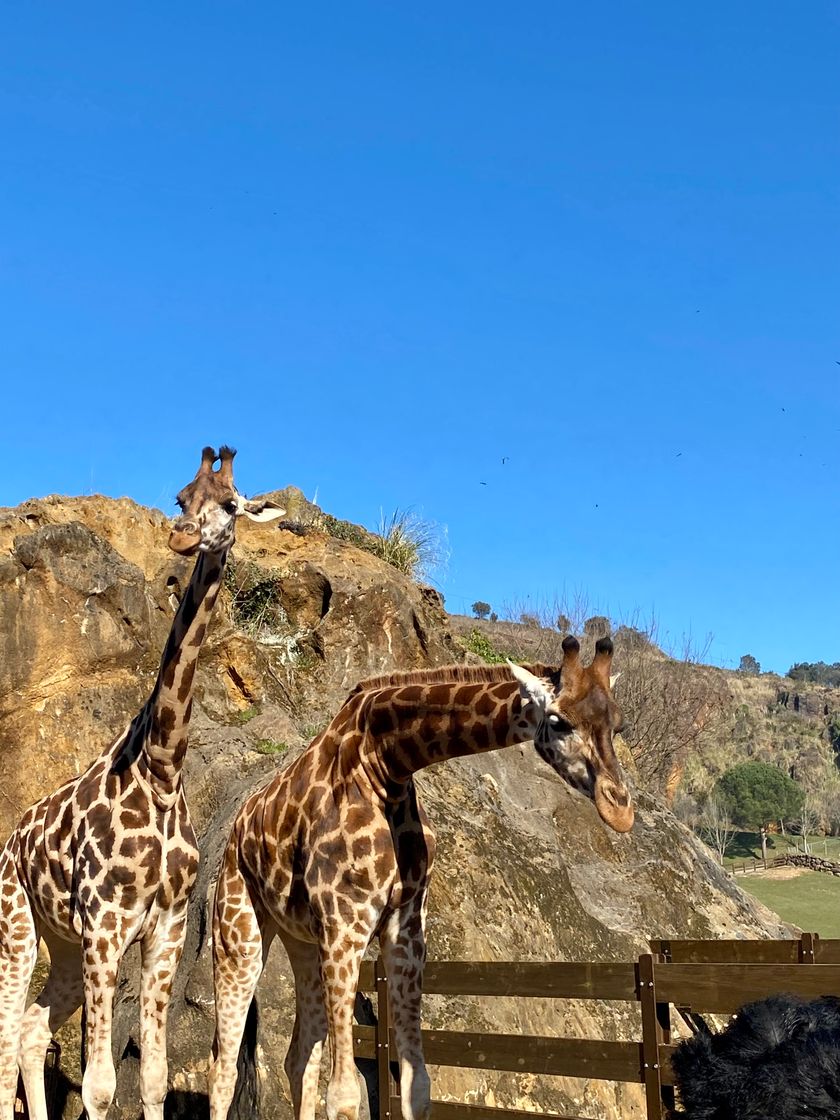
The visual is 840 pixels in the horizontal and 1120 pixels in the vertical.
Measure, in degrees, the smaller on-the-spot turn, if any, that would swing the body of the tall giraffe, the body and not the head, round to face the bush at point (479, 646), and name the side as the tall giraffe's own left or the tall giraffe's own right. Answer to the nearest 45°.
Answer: approximately 90° to the tall giraffe's own left

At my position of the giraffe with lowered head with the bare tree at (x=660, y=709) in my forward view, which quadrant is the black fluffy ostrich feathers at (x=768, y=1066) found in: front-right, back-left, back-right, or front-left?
back-right

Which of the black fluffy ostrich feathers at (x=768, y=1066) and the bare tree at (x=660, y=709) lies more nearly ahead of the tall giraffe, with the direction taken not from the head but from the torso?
the black fluffy ostrich feathers

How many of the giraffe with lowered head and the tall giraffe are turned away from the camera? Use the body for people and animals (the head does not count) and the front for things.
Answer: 0

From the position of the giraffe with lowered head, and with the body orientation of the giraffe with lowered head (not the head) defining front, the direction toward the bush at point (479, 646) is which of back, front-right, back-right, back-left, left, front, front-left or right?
back-left

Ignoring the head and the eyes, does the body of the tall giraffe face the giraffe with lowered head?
yes

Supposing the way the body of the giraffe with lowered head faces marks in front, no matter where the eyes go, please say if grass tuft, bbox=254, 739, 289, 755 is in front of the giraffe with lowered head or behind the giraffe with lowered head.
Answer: behind

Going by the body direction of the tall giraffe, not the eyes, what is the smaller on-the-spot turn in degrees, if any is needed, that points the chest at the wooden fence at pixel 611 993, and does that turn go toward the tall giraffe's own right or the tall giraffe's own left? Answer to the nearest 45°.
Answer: approximately 45° to the tall giraffe's own left

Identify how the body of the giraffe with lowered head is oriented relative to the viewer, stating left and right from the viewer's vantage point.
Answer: facing the viewer and to the right of the viewer

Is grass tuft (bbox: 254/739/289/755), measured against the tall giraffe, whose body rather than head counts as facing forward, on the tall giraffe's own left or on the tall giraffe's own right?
on the tall giraffe's own left

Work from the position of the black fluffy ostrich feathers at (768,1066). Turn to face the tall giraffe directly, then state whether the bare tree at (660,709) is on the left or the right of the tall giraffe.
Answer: right

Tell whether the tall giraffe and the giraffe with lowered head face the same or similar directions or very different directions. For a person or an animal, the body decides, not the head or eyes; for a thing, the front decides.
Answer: same or similar directions
